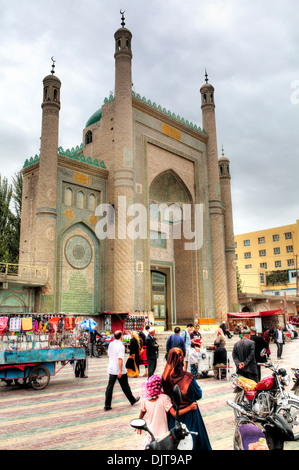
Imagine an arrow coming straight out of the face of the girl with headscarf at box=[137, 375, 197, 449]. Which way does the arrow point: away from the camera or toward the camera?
away from the camera

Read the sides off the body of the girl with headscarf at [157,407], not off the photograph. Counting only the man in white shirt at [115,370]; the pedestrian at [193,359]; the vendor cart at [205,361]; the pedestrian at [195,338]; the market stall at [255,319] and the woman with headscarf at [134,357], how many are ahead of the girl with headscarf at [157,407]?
6

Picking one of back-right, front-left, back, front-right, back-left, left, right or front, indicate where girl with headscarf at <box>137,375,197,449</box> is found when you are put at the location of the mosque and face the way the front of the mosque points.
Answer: front-right

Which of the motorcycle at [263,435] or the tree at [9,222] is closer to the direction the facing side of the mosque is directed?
the motorcycle

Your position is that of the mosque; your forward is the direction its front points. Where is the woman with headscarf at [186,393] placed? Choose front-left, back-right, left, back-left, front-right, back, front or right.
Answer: front-right

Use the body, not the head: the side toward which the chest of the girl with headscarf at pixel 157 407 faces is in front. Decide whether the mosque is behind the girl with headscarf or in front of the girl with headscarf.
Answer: in front

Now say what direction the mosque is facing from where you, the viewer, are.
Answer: facing the viewer and to the right of the viewer

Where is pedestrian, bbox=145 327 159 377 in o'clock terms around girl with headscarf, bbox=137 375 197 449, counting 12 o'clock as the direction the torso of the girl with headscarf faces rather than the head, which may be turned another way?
The pedestrian is roughly at 12 o'clock from the girl with headscarf.

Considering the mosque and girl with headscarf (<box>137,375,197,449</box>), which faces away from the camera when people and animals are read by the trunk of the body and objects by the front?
the girl with headscarf

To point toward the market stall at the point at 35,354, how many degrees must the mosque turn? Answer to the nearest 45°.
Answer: approximately 45° to its right

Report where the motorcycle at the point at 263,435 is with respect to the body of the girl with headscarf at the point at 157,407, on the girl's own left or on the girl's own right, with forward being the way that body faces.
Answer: on the girl's own right

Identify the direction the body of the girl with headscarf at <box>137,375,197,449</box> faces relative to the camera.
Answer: away from the camera

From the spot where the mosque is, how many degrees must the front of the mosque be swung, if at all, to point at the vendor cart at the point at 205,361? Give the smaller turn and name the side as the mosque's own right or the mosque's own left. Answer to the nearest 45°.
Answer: approximately 45° to the mosque's own right

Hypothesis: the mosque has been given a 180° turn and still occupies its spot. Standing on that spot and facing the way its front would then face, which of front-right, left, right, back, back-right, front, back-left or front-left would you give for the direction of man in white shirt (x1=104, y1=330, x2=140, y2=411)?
back-left

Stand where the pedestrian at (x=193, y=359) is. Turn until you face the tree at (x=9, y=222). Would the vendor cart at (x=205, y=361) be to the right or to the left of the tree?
right

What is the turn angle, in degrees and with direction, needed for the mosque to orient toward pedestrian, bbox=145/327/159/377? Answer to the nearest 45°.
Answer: approximately 45° to its right

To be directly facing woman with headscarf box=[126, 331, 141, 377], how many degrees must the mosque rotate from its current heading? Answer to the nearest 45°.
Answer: approximately 45° to its right

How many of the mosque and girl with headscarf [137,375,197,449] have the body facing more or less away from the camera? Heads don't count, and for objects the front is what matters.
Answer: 1

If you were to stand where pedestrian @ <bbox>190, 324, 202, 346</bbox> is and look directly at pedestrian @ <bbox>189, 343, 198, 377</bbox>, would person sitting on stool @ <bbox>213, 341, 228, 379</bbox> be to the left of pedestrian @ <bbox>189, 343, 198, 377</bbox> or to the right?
left

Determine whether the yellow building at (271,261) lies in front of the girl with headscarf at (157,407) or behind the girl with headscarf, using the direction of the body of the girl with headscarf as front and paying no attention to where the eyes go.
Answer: in front
